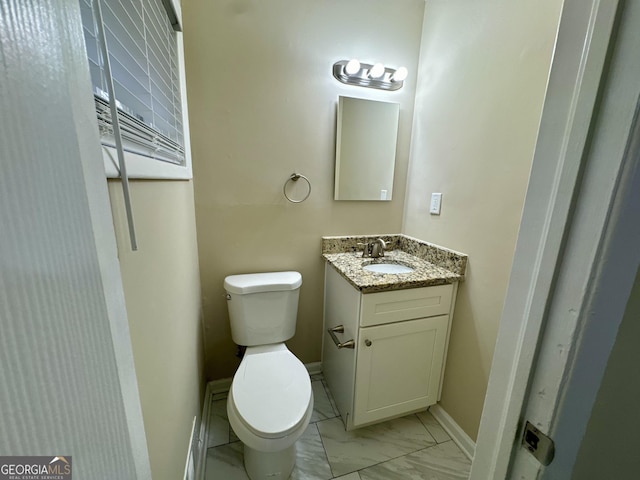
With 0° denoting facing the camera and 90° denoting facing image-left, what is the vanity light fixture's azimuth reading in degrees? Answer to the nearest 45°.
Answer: approximately 315°

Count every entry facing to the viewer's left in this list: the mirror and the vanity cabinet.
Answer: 0

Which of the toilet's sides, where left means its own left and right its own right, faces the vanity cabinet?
left

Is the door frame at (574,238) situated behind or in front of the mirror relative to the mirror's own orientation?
in front

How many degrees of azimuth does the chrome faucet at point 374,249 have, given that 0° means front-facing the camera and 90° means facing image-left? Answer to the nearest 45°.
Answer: approximately 315°

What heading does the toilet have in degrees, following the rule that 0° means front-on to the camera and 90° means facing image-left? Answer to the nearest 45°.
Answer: approximately 0°
